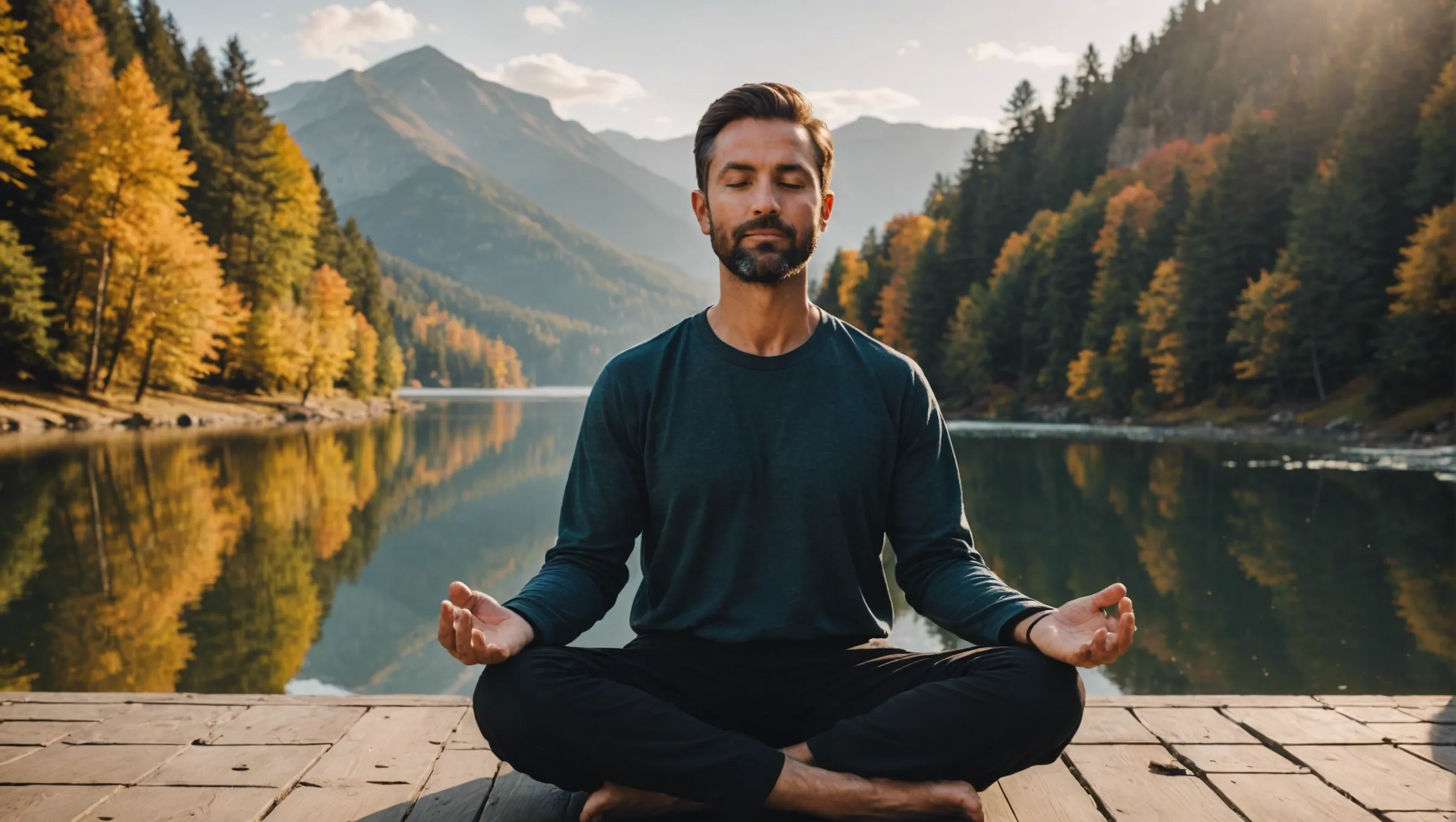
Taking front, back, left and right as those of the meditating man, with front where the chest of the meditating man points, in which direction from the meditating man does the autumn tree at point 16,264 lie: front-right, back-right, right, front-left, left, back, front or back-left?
back-right

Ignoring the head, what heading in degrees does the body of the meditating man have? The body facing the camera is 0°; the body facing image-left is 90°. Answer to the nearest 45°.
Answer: approximately 0°
